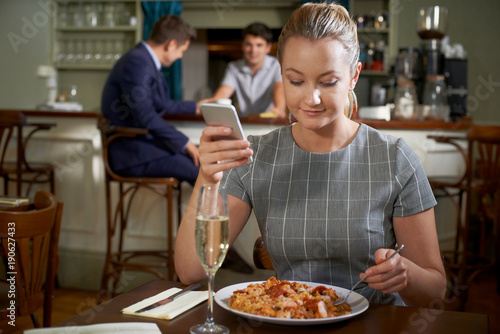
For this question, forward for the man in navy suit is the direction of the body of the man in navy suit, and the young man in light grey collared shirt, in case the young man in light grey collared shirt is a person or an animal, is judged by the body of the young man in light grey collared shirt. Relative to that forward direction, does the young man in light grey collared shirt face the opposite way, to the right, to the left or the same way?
to the right

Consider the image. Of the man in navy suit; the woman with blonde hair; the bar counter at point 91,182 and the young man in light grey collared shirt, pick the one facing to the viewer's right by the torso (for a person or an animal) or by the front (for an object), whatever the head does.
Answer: the man in navy suit

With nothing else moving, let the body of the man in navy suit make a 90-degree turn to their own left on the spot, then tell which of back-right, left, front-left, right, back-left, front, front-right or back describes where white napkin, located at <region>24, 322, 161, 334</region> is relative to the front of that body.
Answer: back

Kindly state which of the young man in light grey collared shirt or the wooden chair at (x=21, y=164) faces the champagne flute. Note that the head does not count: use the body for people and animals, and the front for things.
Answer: the young man in light grey collared shirt

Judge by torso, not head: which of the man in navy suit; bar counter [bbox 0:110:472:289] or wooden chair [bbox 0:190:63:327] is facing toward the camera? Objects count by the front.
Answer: the bar counter

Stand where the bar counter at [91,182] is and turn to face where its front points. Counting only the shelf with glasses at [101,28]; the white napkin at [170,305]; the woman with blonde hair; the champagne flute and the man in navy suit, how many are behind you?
1

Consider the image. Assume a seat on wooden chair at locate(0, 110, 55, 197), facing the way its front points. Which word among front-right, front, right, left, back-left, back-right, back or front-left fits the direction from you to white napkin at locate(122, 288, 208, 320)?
back-right

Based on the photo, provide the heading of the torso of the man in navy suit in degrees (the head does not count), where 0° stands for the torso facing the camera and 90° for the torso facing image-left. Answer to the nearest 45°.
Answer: approximately 270°

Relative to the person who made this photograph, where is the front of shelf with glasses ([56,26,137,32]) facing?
facing the viewer

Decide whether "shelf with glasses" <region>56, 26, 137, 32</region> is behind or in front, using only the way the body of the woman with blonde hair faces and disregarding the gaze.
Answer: behind

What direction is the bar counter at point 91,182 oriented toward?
toward the camera

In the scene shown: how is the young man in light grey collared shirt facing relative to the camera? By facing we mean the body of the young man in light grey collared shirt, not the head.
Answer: toward the camera

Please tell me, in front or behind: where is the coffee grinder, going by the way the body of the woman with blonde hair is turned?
behind
